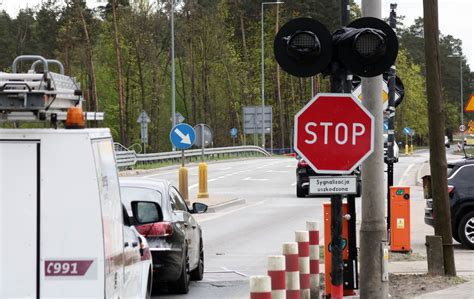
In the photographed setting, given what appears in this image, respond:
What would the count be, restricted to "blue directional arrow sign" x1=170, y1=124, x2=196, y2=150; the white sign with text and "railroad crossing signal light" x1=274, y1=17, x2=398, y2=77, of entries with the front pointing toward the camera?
3

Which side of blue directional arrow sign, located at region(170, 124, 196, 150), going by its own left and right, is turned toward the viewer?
front

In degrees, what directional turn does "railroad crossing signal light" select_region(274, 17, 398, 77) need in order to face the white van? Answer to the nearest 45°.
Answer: approximately 45° to its right

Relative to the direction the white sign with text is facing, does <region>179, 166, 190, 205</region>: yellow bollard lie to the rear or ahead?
to the rear

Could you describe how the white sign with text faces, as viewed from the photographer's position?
facing the viewer

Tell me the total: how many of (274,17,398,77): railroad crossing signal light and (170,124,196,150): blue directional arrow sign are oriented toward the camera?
2

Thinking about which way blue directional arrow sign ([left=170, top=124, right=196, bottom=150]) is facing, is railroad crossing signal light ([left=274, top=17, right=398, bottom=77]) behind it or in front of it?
in front

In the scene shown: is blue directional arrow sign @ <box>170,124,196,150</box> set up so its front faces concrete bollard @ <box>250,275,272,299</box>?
yes

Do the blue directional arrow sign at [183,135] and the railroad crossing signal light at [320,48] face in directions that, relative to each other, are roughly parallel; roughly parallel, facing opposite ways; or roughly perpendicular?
roughly parallel
